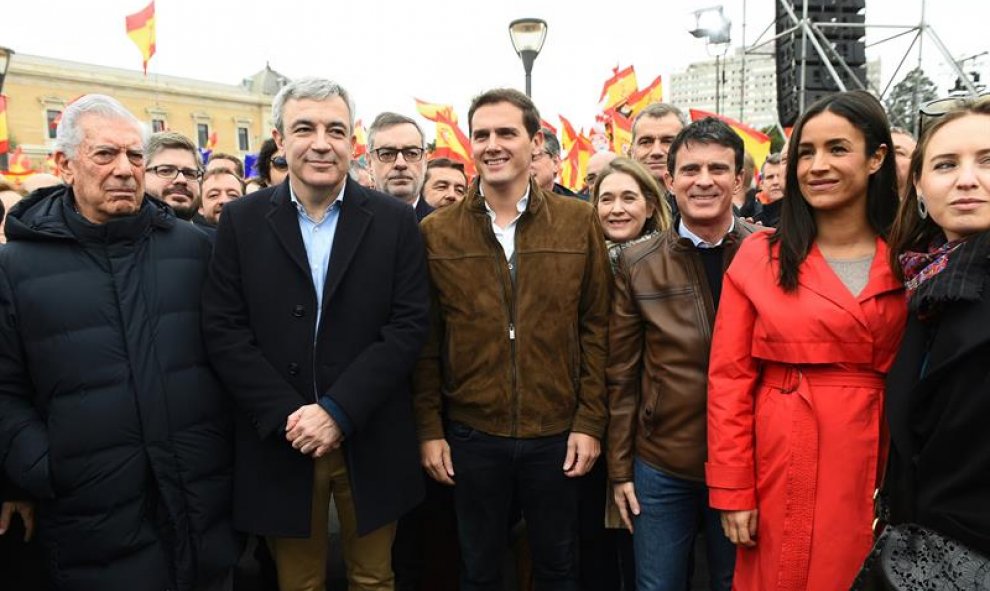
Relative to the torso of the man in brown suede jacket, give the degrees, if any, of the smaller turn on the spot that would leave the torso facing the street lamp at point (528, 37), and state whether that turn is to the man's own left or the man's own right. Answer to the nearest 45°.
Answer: approximately 180°

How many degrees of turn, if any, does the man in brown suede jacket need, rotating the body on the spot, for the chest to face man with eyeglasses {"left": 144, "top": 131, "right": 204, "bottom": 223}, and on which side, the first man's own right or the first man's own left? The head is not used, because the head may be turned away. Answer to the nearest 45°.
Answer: approximately 135° to the first man's own right

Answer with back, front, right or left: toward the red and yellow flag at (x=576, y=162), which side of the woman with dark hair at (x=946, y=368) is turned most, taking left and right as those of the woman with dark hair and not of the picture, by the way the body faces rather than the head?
back

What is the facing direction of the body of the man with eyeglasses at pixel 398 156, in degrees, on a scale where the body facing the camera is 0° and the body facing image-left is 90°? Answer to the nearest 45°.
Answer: approximately 0°

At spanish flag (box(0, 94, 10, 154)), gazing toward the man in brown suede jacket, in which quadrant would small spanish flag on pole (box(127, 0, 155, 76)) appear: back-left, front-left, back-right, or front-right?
back-left

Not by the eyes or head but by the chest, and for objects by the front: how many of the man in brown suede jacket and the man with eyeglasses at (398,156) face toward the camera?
2

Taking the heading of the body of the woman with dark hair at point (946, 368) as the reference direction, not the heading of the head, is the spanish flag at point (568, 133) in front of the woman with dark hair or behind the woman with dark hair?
behind

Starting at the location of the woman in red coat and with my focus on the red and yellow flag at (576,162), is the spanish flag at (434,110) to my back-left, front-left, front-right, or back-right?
front-left

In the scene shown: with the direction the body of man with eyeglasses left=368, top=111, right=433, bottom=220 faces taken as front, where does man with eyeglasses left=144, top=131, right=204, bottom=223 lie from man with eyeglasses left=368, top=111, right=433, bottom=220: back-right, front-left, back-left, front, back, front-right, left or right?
right

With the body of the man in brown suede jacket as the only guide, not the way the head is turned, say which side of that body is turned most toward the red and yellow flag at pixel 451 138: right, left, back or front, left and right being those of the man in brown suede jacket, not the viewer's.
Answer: back

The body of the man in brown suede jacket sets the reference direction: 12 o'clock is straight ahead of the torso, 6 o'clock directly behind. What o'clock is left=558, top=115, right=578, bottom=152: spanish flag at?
The spanish flag is roughly at 6 o'clock from the man in brown suede jacket.

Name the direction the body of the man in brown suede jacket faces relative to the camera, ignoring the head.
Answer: toward the camera

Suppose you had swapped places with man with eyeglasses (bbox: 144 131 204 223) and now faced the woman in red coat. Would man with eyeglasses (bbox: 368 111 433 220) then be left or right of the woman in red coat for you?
left

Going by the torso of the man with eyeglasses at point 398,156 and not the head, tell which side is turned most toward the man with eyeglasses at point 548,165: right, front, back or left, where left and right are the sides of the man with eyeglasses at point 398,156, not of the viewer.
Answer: left
